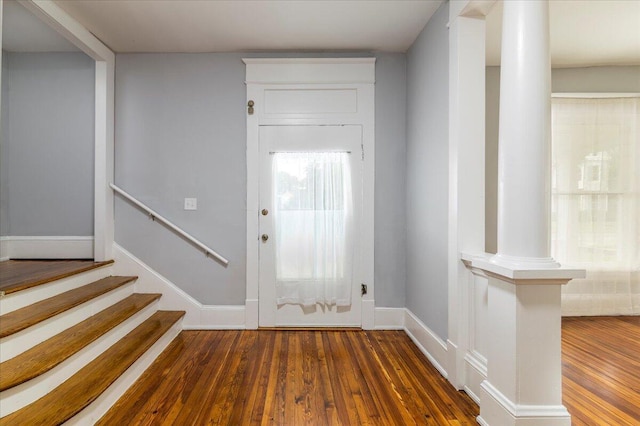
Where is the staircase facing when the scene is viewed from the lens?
facing the viewer and to the right of the viewer

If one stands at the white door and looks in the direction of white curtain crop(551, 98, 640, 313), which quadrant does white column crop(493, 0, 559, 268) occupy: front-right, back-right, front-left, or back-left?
front-right

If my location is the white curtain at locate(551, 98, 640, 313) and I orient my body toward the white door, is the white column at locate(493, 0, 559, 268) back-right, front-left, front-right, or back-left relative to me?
front-left

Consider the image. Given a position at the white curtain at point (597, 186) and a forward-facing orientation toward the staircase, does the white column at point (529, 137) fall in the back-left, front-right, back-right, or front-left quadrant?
front-left

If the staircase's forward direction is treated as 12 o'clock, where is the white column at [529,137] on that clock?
The white column is roughly at 12 o'clock from the staircase.

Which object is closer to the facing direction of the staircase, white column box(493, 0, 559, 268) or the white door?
the white column

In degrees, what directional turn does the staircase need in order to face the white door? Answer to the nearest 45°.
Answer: approximately 45° to its left

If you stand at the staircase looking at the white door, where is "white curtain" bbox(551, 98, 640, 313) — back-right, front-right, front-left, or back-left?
front-right

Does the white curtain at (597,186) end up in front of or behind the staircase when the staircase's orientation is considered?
in front
